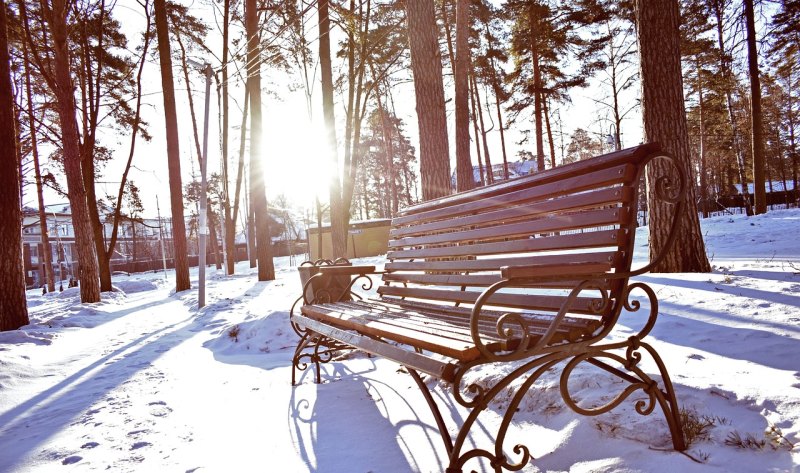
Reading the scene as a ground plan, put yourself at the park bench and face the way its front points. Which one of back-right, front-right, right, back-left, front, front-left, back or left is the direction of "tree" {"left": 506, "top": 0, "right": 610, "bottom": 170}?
back-right

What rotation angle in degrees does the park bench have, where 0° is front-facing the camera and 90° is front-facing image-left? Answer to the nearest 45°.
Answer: approximately 45°

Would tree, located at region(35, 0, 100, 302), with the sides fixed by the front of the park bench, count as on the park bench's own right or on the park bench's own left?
on the park bench's own right

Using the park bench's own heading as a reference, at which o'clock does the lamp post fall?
The lamp post is roughly at 3 o'clock from the park bench.

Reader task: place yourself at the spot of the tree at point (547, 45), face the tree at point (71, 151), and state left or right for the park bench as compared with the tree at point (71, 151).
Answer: left
